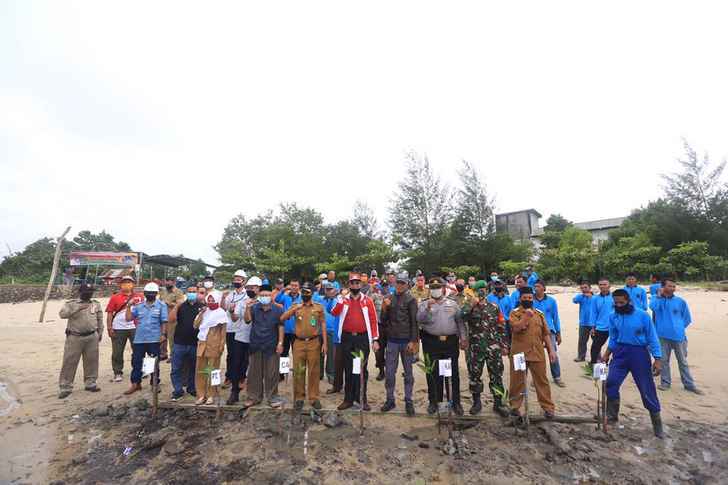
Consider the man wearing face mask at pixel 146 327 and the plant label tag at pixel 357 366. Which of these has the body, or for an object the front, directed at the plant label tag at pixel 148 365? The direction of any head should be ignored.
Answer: the man wearing face mask

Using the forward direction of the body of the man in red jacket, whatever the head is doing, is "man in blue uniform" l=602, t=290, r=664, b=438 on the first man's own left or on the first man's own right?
on the first man's own left

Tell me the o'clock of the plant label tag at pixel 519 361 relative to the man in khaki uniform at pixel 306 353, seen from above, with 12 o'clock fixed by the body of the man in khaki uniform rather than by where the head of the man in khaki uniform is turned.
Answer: The plant label tag is roughly at 10 o'clock from the man in khaki uniform.

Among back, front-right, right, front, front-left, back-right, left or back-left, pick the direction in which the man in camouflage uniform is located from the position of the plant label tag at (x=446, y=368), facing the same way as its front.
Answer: back-left

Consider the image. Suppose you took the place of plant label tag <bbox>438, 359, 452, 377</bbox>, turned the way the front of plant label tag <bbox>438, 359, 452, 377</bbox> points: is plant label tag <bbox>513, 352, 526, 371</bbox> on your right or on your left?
on your left

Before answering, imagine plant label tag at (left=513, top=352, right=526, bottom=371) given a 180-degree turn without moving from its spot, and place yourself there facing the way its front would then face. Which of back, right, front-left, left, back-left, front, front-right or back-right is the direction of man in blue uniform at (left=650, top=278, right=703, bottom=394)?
front-right

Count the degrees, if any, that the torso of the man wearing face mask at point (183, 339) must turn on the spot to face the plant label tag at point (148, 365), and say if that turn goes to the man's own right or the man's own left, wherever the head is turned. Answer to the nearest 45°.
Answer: approximately 45° to the man's own right

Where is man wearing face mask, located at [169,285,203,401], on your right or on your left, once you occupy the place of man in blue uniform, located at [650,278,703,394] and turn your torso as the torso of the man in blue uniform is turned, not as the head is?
on your right
